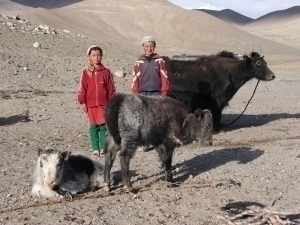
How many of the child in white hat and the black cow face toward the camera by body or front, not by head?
1

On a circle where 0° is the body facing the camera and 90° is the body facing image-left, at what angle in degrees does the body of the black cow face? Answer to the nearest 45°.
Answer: approximately 270°

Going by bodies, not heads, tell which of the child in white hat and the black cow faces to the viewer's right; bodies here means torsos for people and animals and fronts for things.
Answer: the black cow

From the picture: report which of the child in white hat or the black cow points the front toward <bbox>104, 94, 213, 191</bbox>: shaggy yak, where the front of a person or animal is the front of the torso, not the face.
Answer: the child in white hat

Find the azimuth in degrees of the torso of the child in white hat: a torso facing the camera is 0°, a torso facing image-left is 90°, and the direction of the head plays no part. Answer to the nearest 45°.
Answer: approximately 0°

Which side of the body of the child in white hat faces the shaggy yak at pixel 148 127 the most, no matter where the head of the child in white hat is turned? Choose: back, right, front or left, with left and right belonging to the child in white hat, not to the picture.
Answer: front

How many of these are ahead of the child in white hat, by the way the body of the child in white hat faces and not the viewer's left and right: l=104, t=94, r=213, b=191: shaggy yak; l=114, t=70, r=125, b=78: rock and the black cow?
1

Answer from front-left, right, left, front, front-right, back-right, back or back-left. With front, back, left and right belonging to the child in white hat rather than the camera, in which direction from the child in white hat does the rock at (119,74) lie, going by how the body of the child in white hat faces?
back

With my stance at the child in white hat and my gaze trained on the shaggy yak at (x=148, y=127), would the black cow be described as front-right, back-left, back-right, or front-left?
back-left

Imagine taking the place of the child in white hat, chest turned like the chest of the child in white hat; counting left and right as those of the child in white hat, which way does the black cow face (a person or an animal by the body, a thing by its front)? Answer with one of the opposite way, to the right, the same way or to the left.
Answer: to the left

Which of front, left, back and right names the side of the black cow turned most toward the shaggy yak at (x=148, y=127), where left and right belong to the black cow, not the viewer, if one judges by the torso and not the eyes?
right

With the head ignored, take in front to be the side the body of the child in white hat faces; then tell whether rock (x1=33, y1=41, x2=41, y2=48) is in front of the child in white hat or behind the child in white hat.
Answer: behind
